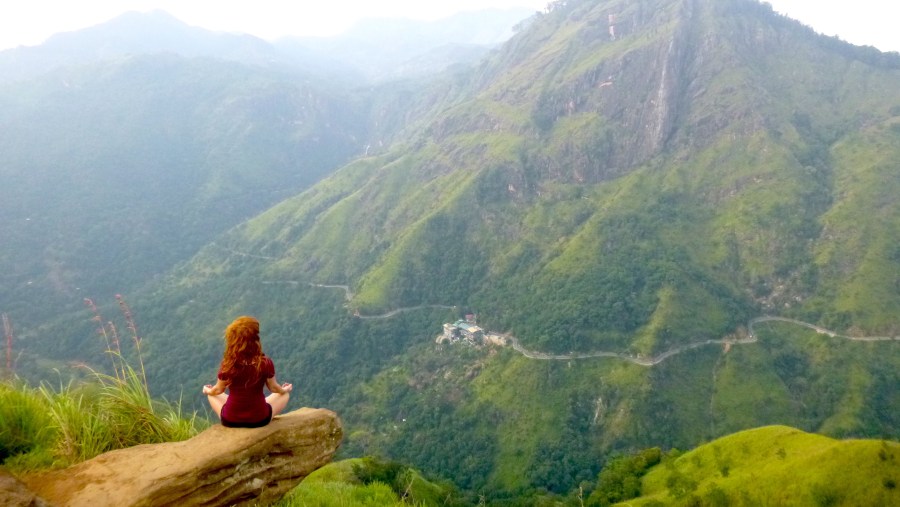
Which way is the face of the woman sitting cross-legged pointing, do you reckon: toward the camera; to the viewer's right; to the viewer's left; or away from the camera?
away from the camera

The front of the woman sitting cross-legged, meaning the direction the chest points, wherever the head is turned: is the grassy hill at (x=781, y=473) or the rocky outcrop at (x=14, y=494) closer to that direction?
the grassy hill

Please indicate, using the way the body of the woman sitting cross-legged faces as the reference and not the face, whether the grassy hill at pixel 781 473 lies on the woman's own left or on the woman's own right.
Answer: on the woman's own right

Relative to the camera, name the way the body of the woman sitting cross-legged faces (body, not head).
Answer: away from the camera
